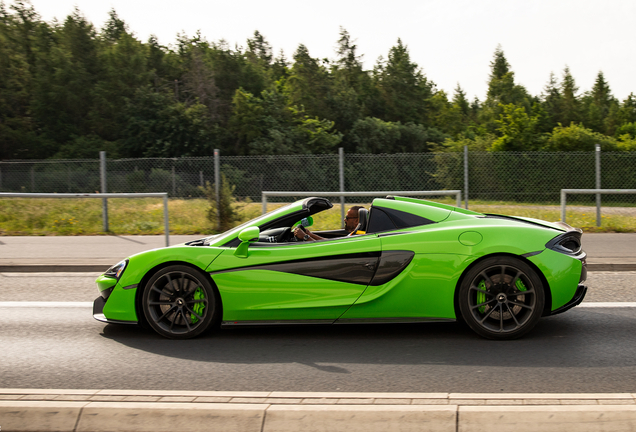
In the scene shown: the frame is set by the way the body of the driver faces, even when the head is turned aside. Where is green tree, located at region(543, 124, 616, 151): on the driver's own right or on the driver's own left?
on the driver's own right

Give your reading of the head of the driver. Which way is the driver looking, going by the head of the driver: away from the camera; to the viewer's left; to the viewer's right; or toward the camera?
to the viewer's left

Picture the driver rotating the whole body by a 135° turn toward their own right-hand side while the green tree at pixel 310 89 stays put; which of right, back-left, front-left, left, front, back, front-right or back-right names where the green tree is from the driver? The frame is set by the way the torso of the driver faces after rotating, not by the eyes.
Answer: front-left

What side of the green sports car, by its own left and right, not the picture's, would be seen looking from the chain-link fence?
right

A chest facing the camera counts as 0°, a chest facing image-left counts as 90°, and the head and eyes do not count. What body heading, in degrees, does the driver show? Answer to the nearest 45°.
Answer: approximately 90°

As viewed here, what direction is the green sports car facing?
to the viewer's left

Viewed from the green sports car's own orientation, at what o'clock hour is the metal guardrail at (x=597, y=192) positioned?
The metal guardrail is roughly at 4 o'clock from the green sports car.

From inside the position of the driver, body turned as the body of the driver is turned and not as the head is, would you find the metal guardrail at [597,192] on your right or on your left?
on your right

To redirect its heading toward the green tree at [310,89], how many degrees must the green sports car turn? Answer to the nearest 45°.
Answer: approximately 90° to its right

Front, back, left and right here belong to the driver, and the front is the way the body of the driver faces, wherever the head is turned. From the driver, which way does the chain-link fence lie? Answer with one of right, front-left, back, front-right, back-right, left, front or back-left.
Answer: right

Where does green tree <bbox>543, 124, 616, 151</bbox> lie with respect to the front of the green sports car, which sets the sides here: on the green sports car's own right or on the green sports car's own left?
on the green sports car's own right
